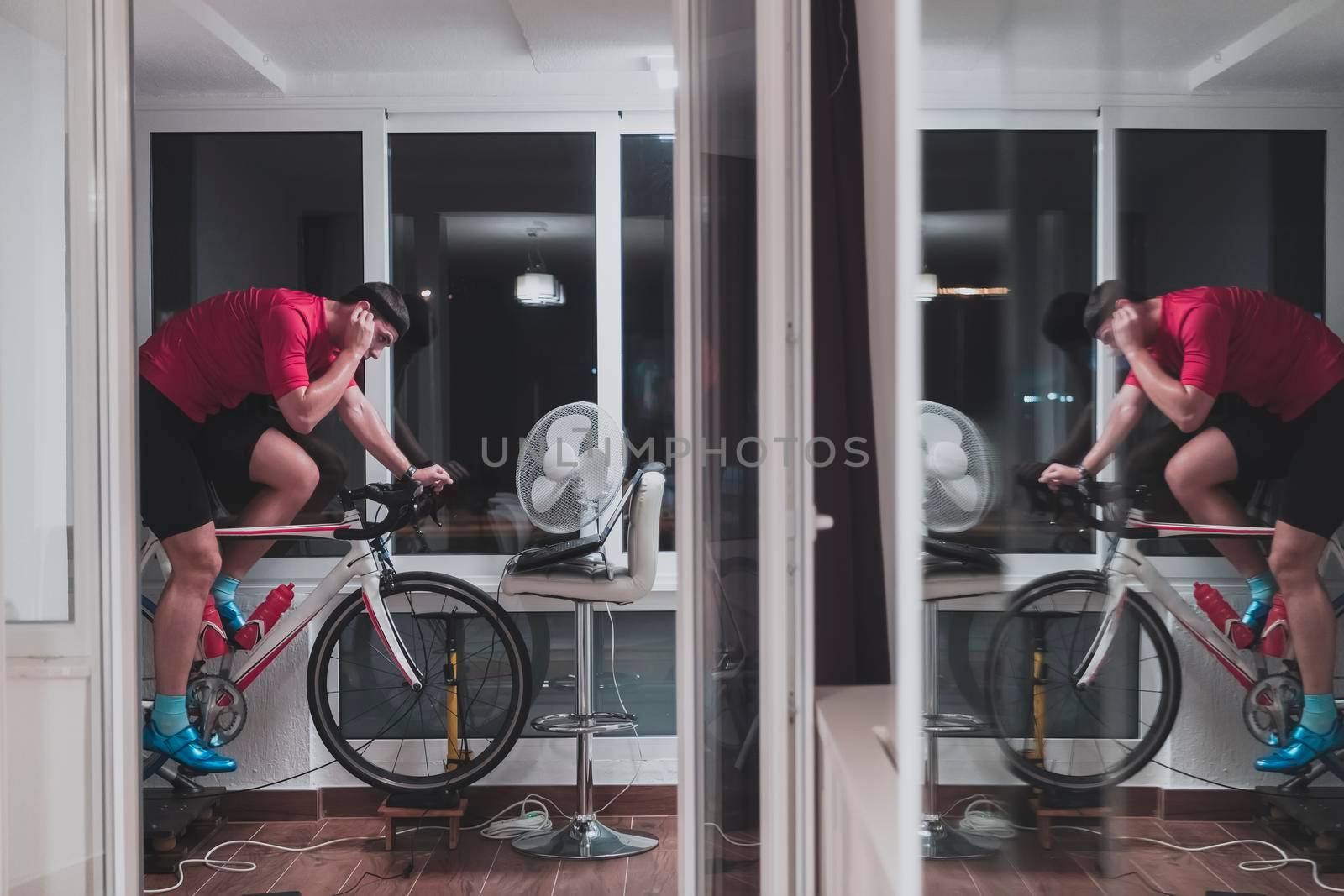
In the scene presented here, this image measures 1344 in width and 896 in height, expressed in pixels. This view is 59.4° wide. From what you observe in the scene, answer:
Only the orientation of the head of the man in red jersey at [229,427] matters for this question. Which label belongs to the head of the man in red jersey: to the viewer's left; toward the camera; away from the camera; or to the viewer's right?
to the viewer's right

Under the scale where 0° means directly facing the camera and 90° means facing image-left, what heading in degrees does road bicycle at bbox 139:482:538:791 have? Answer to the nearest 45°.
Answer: approximately 270°

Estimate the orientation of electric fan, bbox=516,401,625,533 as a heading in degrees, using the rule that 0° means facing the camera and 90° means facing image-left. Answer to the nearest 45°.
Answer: approximately 45°

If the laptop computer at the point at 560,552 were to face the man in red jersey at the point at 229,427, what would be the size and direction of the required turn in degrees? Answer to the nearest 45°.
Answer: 0° — it already faces them

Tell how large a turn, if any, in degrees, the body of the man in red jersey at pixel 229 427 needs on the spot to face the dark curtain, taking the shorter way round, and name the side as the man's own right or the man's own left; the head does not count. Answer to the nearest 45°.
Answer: approximately 45° to the man's own right

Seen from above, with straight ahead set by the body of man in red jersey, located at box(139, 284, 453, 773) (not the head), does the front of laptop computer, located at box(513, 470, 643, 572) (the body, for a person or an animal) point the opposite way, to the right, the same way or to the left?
the opposite way

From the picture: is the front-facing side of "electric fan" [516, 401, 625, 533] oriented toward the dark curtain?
no

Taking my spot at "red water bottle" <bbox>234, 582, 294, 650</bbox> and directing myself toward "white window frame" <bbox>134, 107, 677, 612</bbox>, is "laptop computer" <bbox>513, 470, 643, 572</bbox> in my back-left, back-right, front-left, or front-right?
front-right

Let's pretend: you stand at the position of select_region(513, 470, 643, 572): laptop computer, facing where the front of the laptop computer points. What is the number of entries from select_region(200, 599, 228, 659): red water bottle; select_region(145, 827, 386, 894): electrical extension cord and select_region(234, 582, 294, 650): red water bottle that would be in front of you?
3

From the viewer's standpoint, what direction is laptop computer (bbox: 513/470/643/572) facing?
to the viewer's left

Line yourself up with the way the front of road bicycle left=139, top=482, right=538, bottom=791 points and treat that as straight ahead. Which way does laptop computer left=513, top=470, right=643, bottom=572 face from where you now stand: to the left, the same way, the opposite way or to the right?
the opposite way

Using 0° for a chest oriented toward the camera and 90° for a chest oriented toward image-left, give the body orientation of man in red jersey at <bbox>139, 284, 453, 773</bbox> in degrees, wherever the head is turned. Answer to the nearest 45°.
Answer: approximately 270°
